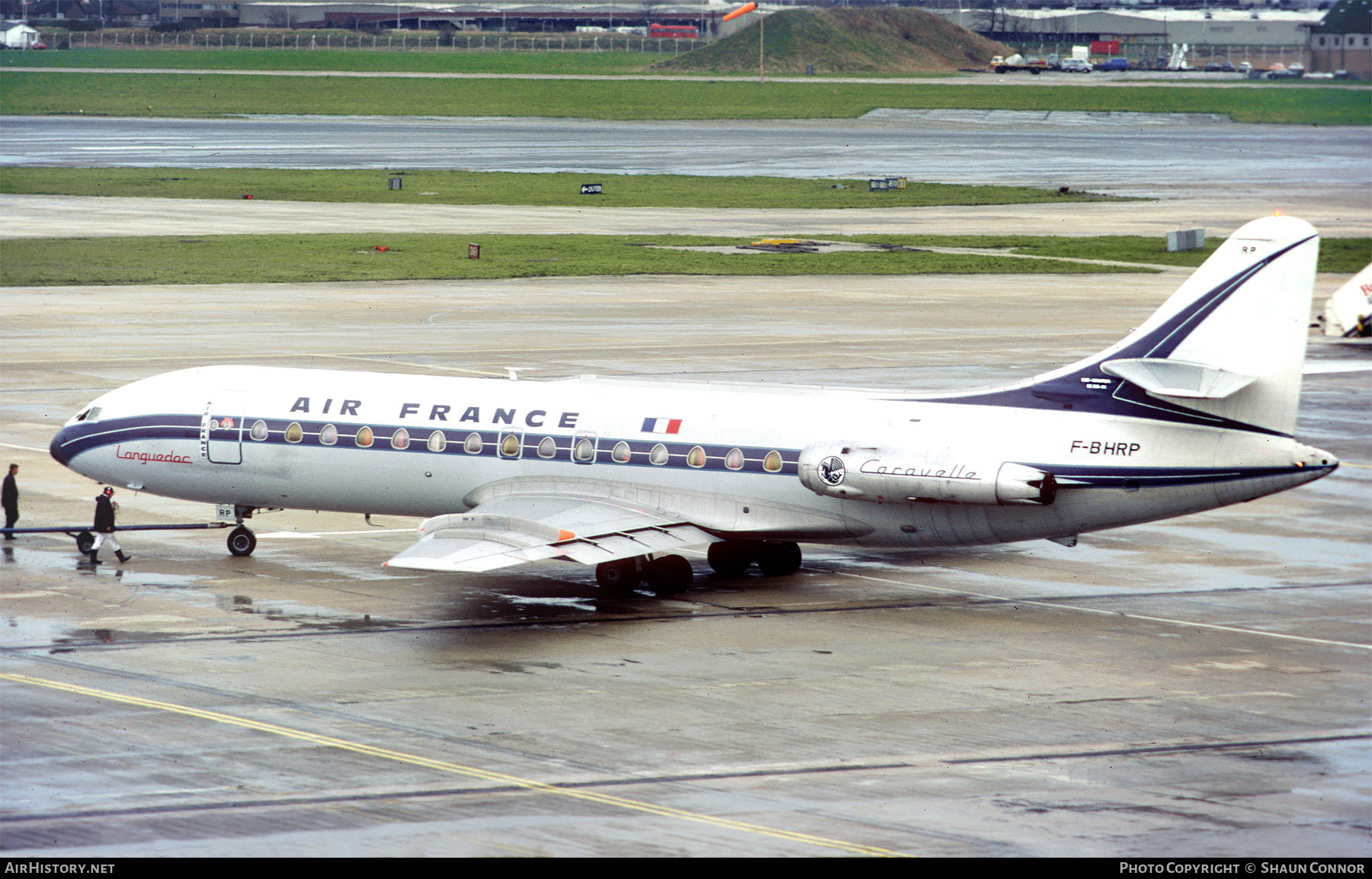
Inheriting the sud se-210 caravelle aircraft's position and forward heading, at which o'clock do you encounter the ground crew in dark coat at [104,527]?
The ground crew in dark coat is roughly at 11 o'clock from the sud se-210 caravelle aircraft.

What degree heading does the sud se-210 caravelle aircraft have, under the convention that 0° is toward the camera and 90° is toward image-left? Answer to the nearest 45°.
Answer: approximately 135°

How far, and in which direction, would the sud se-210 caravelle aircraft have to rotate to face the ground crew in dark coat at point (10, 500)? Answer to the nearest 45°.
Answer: approximately 45° to its left
